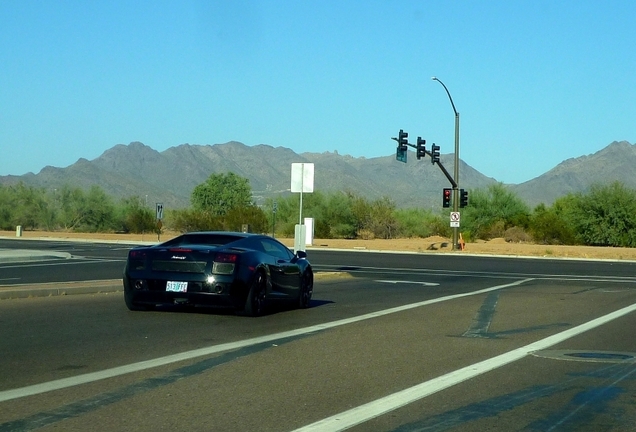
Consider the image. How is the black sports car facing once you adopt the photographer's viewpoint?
facing away from the viewer and to the right of the viewer

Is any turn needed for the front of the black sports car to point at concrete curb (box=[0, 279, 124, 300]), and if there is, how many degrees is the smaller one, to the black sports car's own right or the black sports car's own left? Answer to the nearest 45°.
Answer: approximately 90° to the black sports car's own left
